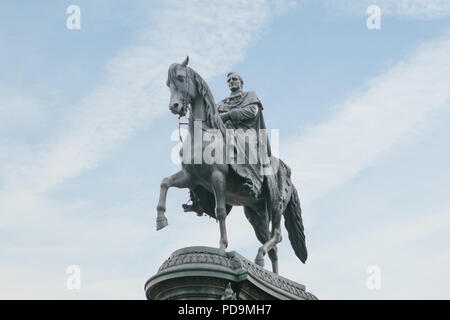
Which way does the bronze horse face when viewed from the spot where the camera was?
facing the viewer and to the left of the viewer
